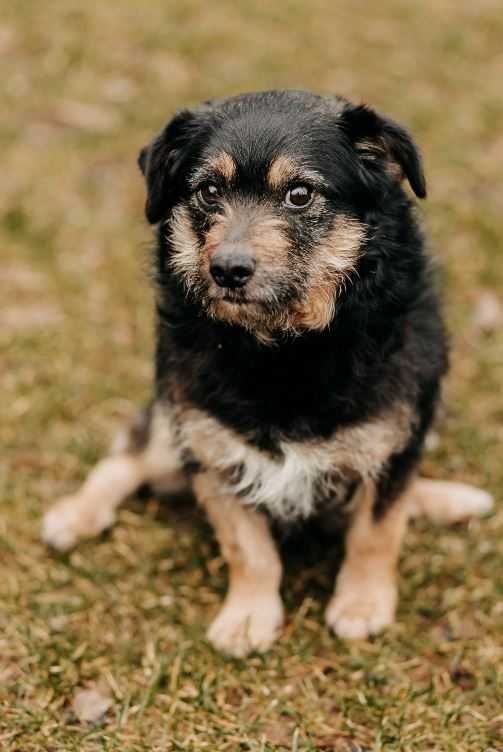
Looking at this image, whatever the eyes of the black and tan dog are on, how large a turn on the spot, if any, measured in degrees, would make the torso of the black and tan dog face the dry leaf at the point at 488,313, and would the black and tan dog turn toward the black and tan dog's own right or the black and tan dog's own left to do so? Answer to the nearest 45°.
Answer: approximately 135° to the black and tan dog's own left

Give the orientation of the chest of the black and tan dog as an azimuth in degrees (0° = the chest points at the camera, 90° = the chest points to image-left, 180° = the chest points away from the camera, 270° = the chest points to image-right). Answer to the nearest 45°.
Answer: approximately 0°
